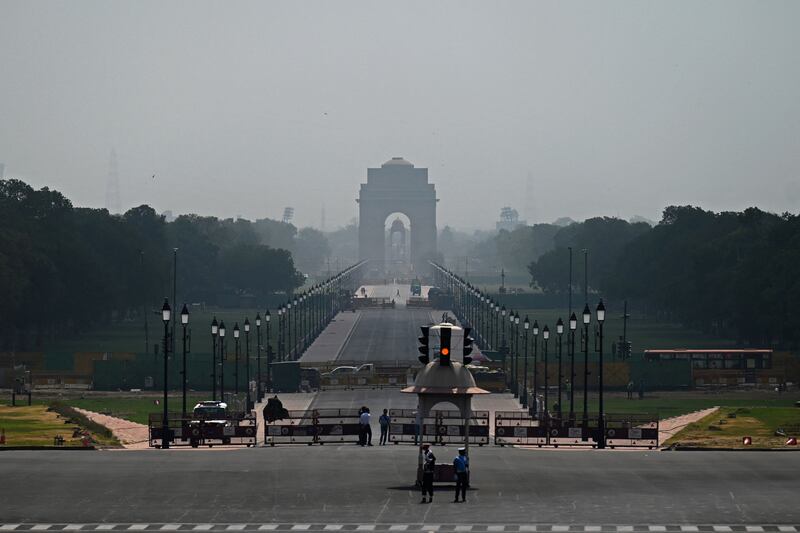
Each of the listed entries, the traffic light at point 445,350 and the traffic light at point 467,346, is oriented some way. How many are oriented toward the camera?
1

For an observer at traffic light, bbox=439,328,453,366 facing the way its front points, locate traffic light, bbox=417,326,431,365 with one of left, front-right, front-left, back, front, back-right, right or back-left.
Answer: right

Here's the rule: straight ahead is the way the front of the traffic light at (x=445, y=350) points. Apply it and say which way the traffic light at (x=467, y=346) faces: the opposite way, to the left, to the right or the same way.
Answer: to the left

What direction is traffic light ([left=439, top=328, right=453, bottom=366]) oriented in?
toward the camera

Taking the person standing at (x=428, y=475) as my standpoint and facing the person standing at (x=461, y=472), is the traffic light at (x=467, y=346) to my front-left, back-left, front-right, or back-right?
front-left

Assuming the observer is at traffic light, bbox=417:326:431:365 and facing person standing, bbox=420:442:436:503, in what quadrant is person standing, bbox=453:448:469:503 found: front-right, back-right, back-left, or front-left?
front-left

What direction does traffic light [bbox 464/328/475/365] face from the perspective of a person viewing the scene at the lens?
facing to the right of the viewer

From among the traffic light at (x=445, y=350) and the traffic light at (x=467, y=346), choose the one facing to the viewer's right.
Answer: the traffic light at (x=467, y=346)
